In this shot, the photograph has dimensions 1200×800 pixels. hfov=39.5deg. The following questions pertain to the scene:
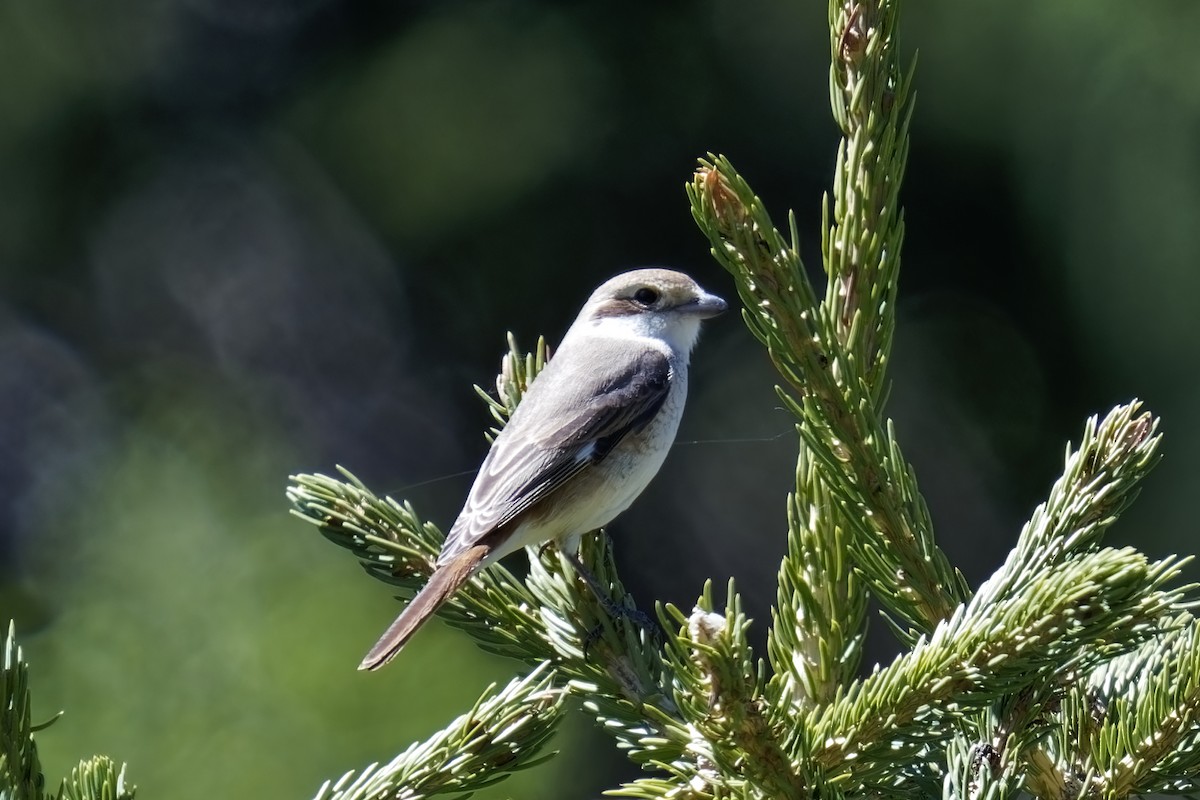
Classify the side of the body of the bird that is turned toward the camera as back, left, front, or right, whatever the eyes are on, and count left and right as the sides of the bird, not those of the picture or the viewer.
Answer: right

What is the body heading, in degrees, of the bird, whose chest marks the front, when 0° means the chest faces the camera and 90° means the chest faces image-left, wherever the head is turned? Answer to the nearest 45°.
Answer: approximately 270°
